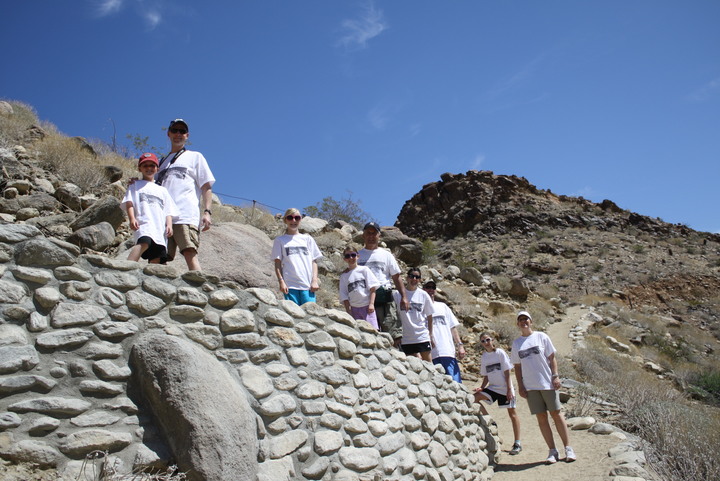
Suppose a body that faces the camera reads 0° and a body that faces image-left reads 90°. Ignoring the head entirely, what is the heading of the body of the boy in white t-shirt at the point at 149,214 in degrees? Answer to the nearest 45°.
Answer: approximately 0°

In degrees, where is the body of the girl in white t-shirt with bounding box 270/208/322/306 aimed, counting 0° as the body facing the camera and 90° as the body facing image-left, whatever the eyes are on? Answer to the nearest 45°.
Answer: approximately 0°

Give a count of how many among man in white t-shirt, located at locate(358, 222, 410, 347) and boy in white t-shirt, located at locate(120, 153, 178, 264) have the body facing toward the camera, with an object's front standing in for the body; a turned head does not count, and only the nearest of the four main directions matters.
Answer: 2

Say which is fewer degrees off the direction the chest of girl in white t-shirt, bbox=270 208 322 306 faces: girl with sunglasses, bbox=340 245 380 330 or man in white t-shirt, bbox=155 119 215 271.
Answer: the man in white t-shirt
